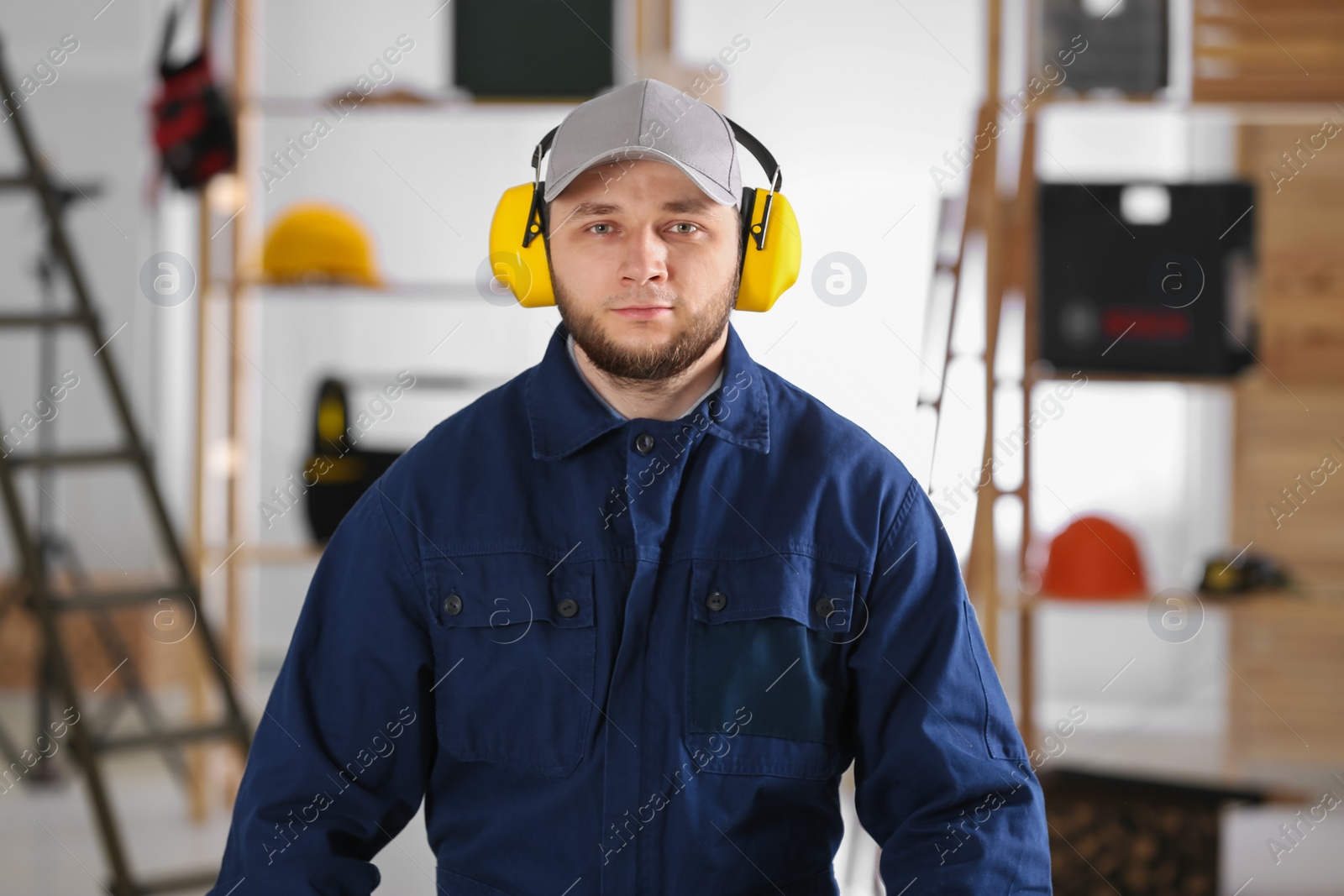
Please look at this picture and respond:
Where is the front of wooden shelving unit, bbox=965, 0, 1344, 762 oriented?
toward the camera

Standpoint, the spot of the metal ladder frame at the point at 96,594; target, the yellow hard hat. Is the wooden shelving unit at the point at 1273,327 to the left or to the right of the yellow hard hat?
right

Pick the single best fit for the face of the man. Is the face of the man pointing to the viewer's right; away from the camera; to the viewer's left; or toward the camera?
toward the camera

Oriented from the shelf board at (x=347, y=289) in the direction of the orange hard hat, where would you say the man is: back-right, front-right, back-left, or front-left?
front-right

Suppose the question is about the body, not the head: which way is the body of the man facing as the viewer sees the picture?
toward the camera

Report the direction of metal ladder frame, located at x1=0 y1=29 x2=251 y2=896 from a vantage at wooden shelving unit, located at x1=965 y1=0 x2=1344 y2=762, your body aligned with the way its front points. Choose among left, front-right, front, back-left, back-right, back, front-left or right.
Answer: front-right

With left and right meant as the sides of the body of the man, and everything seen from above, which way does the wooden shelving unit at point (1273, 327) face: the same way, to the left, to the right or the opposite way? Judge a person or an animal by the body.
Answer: the same way

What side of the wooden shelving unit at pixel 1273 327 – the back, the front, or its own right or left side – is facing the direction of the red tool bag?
right
